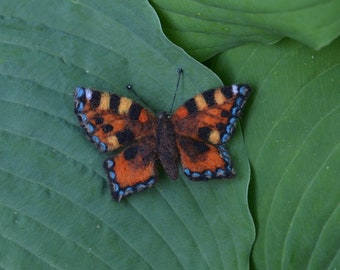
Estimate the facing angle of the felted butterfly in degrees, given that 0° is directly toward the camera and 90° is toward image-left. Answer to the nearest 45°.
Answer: approximately 180°
